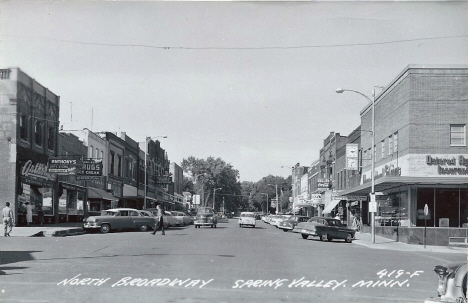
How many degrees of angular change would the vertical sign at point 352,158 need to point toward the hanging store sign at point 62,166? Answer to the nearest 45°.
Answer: approximately 45° to its right

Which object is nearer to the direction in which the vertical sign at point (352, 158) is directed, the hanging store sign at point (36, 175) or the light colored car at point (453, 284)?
the light colored car

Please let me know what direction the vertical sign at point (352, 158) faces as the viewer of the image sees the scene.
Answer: facing the viewer

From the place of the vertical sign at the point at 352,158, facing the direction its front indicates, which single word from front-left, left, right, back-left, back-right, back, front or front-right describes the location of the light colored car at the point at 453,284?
front
